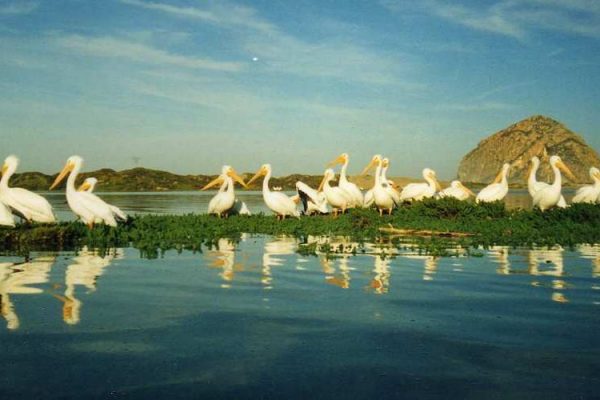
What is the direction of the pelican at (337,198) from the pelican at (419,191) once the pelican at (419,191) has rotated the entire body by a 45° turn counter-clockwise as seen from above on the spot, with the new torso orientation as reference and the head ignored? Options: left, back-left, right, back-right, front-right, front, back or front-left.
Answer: back

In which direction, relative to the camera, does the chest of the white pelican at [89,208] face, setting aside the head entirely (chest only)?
to the viewer's left

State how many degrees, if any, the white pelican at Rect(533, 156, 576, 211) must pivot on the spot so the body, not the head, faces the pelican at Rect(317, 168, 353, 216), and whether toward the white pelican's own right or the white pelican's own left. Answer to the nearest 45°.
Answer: approximately 180°

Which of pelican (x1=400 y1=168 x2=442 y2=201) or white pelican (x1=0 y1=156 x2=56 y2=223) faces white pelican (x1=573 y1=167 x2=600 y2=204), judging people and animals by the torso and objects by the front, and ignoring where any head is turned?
the pelican

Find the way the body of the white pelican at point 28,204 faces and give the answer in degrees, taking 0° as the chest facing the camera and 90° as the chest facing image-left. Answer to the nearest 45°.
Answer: approximately 90°

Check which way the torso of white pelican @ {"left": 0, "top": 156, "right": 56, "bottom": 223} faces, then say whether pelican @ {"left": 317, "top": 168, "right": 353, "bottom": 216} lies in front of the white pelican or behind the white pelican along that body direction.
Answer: behind

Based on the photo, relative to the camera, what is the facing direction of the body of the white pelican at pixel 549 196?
to the viewer's right

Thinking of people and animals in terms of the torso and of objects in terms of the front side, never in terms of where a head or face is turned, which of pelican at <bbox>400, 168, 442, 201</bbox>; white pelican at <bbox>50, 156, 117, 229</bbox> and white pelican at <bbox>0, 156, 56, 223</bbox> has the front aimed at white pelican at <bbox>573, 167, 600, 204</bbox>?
the pelican

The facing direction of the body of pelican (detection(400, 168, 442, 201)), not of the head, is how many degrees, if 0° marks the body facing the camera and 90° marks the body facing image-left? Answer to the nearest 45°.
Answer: approximately 270°

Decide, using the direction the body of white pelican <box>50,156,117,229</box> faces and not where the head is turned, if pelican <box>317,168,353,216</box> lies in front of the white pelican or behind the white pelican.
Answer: behind

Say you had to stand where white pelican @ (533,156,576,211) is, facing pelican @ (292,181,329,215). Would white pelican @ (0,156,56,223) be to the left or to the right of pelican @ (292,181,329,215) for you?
left
